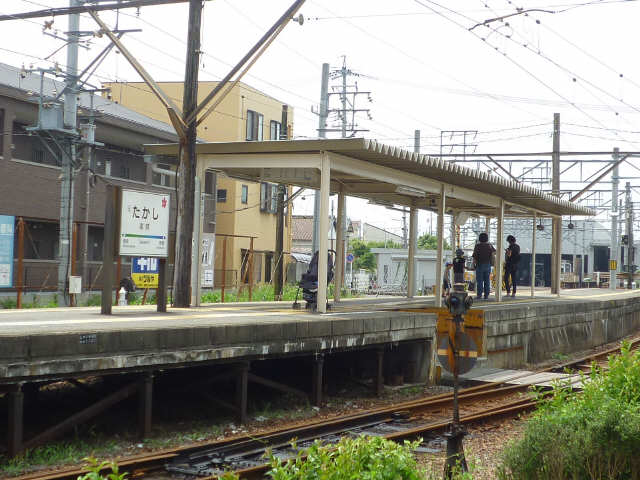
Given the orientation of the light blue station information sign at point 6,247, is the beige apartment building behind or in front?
behind

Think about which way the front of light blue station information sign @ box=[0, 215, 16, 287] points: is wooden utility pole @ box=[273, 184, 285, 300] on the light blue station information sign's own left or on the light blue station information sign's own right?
on the light blue station information sign's own left

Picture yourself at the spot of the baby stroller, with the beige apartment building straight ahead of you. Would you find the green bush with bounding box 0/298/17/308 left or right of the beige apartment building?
left

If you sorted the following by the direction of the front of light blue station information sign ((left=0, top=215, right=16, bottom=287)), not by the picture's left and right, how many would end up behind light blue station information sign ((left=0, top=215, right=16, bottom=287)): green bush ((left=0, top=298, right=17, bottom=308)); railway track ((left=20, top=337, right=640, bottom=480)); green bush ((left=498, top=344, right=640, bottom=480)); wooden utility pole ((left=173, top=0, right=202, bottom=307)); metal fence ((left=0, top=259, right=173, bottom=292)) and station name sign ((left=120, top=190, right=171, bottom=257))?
2
